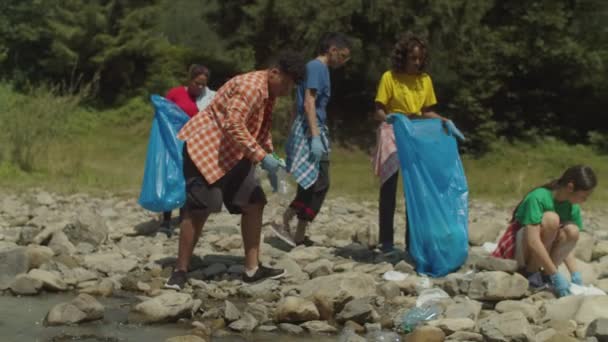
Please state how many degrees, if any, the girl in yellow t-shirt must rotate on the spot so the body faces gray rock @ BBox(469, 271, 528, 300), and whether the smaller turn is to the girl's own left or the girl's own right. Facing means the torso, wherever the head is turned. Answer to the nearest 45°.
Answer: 0° — they already face it

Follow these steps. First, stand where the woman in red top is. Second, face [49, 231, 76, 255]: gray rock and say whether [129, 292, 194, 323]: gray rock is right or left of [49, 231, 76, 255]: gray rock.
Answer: left
